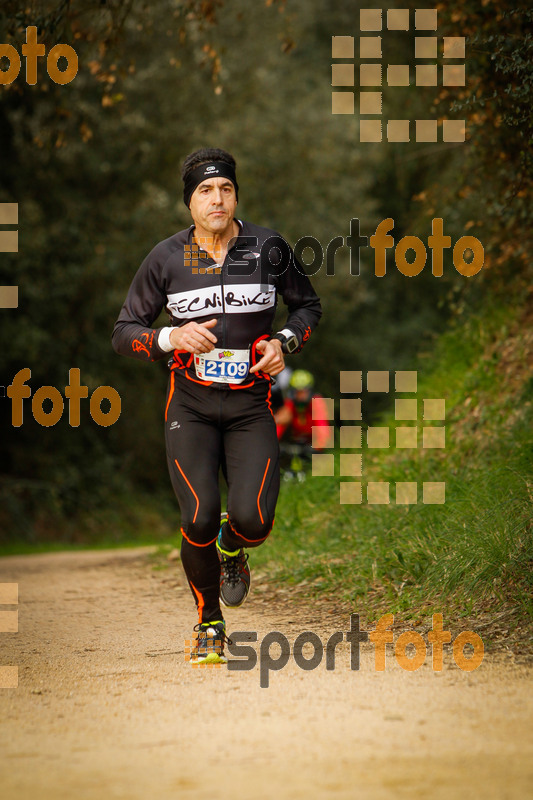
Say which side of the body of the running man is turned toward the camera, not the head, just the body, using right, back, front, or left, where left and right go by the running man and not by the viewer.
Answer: front
